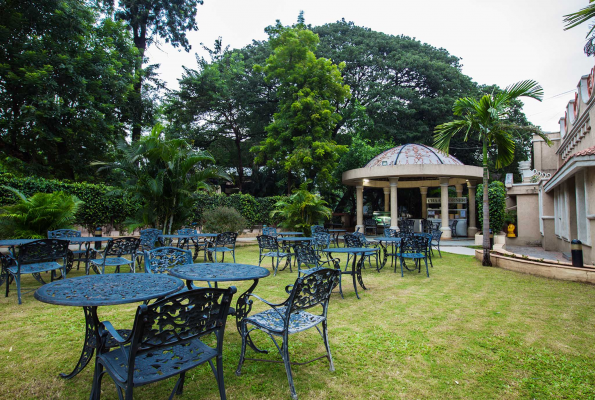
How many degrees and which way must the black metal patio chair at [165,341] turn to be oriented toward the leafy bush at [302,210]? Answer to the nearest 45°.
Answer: approximately 90° to its right

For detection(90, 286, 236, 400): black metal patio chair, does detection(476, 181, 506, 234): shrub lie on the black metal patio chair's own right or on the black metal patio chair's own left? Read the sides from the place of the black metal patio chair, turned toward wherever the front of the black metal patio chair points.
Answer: on the black metal patio chair's own right

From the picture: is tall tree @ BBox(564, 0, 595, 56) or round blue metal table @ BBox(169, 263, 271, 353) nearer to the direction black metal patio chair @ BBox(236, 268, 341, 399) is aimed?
the round blue metal table

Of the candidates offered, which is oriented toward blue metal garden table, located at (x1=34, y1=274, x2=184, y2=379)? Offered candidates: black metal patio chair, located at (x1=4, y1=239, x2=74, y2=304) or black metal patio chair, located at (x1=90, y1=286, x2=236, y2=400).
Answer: black metal patio chair, located at (x1=90, y1=286, x2=236, y2=400)

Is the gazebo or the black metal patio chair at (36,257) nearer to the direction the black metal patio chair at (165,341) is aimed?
the black metal patio chair

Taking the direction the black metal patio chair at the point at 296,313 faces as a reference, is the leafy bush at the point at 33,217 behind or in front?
in front

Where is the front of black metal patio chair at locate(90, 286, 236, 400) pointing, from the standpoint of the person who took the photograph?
facing away from the viewer and to the left of the viewer

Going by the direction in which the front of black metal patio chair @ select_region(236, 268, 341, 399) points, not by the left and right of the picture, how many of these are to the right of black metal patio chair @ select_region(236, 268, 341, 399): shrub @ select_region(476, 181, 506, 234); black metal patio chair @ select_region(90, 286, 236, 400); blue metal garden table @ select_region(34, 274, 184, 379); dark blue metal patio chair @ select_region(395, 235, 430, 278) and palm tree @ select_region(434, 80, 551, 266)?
3

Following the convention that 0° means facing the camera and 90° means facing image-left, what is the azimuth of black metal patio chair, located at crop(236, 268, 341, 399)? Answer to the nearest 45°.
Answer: approximately 135°
